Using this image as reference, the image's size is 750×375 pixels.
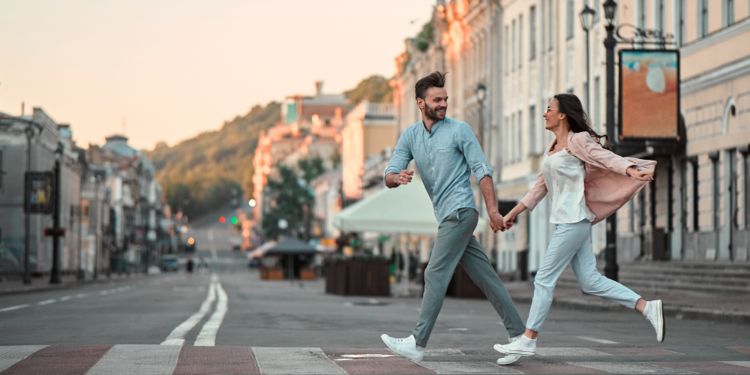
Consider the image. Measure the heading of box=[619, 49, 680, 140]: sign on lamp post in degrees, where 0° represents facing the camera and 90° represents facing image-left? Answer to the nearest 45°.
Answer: approximately 0°

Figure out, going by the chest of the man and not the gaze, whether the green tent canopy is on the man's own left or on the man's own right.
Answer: on the man's own right

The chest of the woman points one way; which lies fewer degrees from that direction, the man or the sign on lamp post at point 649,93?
the man

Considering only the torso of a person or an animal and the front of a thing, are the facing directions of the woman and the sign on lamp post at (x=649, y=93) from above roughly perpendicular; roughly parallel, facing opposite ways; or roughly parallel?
roughly perpendicular

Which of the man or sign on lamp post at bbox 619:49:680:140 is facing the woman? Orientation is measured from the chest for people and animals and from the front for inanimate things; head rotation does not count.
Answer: the sign on lamp post

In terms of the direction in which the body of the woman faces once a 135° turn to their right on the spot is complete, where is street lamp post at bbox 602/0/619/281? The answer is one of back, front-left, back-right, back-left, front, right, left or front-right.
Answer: front-left

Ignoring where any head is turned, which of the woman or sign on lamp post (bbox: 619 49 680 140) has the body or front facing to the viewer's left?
the woman

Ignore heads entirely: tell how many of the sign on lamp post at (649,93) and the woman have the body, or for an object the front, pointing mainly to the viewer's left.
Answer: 1

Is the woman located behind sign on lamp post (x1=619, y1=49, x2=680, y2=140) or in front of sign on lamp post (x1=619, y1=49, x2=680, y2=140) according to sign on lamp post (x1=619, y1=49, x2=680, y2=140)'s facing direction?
in front

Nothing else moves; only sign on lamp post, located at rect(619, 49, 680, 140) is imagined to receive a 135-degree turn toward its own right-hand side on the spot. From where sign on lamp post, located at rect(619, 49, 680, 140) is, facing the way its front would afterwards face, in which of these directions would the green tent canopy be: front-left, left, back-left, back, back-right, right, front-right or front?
front-left

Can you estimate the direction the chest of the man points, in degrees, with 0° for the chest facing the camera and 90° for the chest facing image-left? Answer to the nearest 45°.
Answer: approximately 45°

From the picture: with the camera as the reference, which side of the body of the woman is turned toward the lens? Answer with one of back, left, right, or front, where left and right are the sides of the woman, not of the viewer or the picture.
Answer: left

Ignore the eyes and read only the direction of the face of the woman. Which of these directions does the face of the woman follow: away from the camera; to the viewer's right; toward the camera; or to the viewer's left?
to the viewer's left
